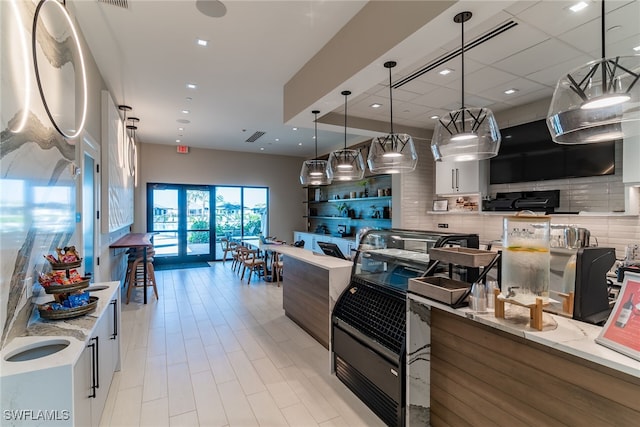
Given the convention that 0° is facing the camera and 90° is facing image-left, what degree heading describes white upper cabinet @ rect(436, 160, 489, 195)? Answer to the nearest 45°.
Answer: approximately 45°

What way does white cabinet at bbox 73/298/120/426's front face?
to the viewer's right

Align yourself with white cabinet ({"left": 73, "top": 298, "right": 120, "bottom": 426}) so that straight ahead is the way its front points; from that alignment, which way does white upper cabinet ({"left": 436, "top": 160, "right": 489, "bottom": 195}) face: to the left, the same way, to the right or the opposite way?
the opposite way

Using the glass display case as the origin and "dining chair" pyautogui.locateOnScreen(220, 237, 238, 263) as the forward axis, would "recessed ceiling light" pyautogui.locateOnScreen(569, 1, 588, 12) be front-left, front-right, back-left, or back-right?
back-right

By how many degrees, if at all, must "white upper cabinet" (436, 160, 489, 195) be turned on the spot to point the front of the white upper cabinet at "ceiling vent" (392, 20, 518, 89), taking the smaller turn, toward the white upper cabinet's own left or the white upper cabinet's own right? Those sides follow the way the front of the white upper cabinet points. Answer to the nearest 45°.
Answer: approximately 45° to the white upper cabinet's own left

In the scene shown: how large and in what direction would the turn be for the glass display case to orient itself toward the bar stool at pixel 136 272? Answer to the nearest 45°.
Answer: approximately 45° to its right

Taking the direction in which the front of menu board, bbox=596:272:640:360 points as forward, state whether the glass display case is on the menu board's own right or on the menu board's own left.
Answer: on the menu board's own right

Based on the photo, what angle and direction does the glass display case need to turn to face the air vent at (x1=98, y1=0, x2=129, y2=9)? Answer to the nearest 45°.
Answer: approximately 45° to its right
